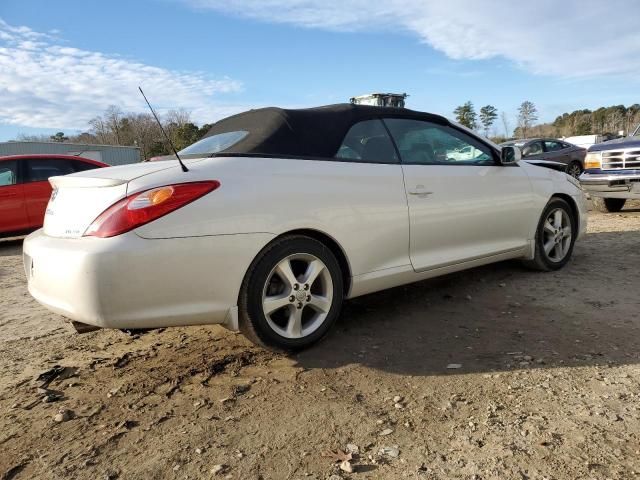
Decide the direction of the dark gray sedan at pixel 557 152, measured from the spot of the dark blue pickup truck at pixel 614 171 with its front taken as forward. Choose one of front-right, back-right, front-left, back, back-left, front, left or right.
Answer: back-right

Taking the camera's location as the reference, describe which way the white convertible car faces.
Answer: facing away from the viewer and to the right of the viewer

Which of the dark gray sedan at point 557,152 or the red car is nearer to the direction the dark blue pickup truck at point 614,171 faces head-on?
the red car

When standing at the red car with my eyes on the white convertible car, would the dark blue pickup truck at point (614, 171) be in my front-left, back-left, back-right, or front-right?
front-left

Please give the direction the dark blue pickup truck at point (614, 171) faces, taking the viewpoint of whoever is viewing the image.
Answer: facing the viewer and to the left of the viewer

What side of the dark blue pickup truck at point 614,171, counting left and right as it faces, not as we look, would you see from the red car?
front

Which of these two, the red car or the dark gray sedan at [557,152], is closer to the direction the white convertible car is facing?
the dark gray sedan

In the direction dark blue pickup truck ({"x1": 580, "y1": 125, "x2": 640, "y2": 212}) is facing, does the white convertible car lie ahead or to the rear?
ahead

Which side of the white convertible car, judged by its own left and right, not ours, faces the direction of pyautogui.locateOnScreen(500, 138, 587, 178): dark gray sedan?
front

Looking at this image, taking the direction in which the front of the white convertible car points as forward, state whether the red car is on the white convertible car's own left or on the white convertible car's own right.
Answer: on the white convertible car's own left

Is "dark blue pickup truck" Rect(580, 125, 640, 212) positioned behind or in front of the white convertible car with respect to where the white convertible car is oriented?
in front
